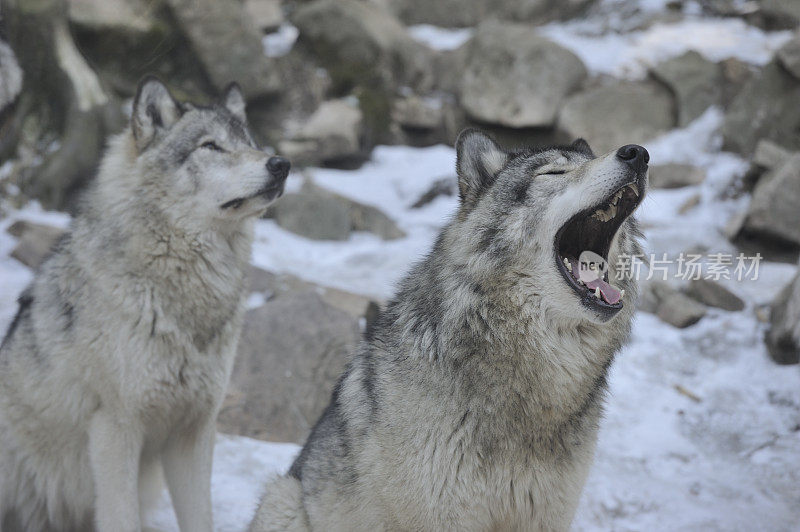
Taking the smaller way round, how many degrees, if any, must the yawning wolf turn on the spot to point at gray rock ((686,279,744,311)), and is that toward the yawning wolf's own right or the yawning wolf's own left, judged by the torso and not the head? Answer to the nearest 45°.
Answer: approximately 90° to the yawning wolf's own left

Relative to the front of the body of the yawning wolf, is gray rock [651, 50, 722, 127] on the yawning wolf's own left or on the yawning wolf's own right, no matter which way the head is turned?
on the yawning wolf's own left

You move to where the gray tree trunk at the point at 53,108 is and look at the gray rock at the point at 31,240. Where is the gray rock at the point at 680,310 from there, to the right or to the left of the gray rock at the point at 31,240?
left

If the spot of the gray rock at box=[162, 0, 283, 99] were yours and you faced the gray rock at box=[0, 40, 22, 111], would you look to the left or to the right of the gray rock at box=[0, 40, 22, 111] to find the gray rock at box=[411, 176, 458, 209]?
left

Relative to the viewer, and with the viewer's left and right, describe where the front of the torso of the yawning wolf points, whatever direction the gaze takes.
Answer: facing the viewer and to the right of the viewer

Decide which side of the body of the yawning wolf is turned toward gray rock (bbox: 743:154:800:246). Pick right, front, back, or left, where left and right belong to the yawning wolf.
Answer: left

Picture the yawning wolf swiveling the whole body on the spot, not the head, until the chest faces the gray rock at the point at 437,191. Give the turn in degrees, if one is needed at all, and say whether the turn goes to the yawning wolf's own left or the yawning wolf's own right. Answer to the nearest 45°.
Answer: approximately 135° to the yawning wolf's own left

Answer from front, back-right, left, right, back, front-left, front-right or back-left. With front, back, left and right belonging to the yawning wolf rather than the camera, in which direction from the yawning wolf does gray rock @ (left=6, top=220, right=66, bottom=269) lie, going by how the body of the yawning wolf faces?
back

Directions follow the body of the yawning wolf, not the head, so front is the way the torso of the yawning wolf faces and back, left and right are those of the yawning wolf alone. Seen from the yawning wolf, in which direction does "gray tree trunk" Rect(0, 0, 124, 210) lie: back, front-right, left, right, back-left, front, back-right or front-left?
back

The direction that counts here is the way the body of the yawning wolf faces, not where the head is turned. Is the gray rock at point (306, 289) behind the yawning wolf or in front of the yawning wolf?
behind

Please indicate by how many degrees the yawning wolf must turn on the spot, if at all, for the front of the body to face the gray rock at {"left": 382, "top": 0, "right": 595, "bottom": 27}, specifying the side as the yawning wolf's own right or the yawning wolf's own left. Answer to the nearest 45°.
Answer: approximately 135° to the yawning wolf's own left

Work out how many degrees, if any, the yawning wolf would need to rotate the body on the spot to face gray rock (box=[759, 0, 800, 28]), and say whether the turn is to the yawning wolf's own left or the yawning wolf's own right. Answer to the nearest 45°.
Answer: approximately 90° to the yawning wolf's own left
